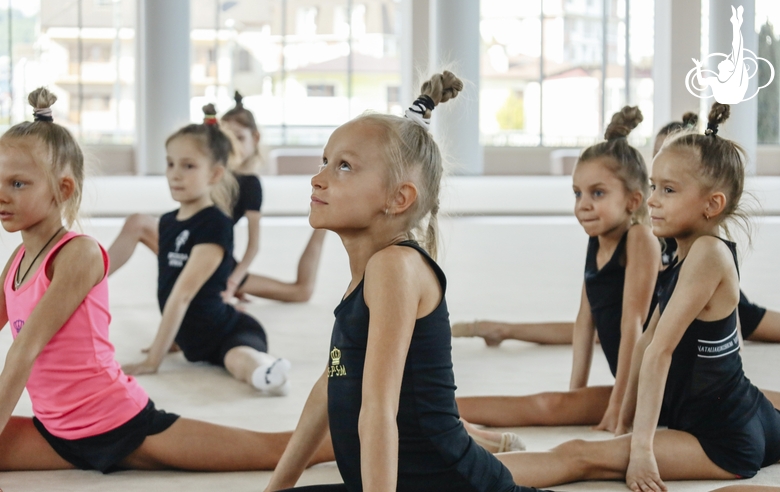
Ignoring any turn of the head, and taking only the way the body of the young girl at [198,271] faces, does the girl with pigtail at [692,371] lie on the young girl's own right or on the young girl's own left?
on the young girl's own left

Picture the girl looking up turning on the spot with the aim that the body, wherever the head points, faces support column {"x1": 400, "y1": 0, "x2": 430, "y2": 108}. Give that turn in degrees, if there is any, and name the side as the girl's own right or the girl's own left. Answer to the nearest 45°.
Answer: approximately 90° to the girl's own right

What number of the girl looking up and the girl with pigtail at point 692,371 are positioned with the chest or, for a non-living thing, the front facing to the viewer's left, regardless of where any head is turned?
2

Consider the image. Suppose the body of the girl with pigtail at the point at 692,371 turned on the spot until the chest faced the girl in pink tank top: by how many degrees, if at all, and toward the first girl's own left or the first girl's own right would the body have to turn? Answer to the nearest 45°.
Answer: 0° — they already face them

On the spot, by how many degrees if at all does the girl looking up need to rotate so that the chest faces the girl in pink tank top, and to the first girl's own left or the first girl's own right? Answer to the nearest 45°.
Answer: approximately 45° to the first girl's own right

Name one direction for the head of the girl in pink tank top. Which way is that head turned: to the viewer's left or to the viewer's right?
to the viewer's left

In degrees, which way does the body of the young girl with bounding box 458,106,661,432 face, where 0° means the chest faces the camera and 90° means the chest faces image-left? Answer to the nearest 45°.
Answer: approximately 45°

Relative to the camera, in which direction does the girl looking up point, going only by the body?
to the viewer's left

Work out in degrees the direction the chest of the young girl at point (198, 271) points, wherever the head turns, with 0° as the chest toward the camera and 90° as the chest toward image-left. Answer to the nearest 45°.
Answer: approximately 45°

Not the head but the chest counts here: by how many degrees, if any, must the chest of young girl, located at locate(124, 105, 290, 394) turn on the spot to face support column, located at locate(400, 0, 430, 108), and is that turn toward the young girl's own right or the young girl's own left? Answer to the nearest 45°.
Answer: approximately 135° to the young girl's own right

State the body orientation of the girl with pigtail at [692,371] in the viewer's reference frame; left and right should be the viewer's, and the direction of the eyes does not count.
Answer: facing to the left of the viewer

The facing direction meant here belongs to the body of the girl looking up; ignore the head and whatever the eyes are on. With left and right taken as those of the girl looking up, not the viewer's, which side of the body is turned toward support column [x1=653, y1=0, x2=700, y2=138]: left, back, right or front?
right

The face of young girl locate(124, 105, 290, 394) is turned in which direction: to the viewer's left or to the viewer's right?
to the viewer's left

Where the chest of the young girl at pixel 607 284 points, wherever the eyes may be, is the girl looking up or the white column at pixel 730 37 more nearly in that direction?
the girl looking up

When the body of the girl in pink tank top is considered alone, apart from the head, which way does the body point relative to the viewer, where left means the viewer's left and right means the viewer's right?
facing the viewer and to the left of the viewer

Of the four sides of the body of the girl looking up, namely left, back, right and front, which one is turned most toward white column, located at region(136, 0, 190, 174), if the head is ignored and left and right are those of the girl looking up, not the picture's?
right

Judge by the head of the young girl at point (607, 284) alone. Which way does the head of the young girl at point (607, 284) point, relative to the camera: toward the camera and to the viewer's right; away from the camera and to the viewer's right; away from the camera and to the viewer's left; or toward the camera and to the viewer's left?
toward the camera and to the viewer's left
